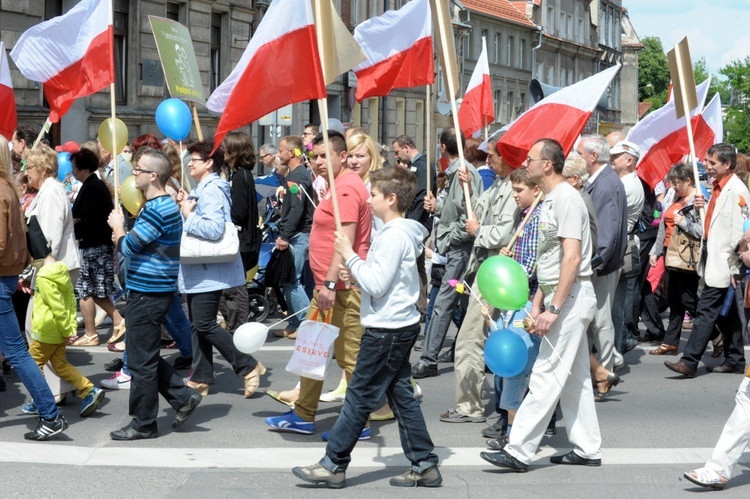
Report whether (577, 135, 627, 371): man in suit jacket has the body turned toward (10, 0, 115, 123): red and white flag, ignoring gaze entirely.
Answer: yes

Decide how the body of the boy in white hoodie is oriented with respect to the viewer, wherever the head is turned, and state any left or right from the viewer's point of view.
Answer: facing to the left of the viewer

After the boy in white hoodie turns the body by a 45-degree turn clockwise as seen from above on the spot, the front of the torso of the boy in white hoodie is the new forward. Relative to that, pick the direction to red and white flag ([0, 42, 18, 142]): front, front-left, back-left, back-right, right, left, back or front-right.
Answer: front

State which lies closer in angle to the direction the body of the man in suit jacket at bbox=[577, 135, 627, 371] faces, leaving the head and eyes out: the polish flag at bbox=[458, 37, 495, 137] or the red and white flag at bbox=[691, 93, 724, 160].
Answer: the polish flag

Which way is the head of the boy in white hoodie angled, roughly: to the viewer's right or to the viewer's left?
to the viewer's left

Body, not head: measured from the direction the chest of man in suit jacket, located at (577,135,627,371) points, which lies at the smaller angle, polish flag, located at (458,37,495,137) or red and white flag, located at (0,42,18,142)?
the red and white flag

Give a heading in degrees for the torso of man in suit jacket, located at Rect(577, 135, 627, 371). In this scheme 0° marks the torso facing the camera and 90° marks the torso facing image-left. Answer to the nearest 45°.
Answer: approximately 90°

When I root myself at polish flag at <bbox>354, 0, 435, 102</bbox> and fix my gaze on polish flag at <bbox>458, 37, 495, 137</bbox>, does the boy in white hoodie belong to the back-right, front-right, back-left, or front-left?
back-right

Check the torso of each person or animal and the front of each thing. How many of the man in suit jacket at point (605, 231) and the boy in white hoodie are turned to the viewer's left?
2

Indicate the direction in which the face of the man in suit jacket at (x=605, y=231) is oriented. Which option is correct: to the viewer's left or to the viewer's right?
to the viewer's left

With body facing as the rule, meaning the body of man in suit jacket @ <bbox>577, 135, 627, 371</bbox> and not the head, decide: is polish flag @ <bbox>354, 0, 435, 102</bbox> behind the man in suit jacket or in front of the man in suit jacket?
in front
